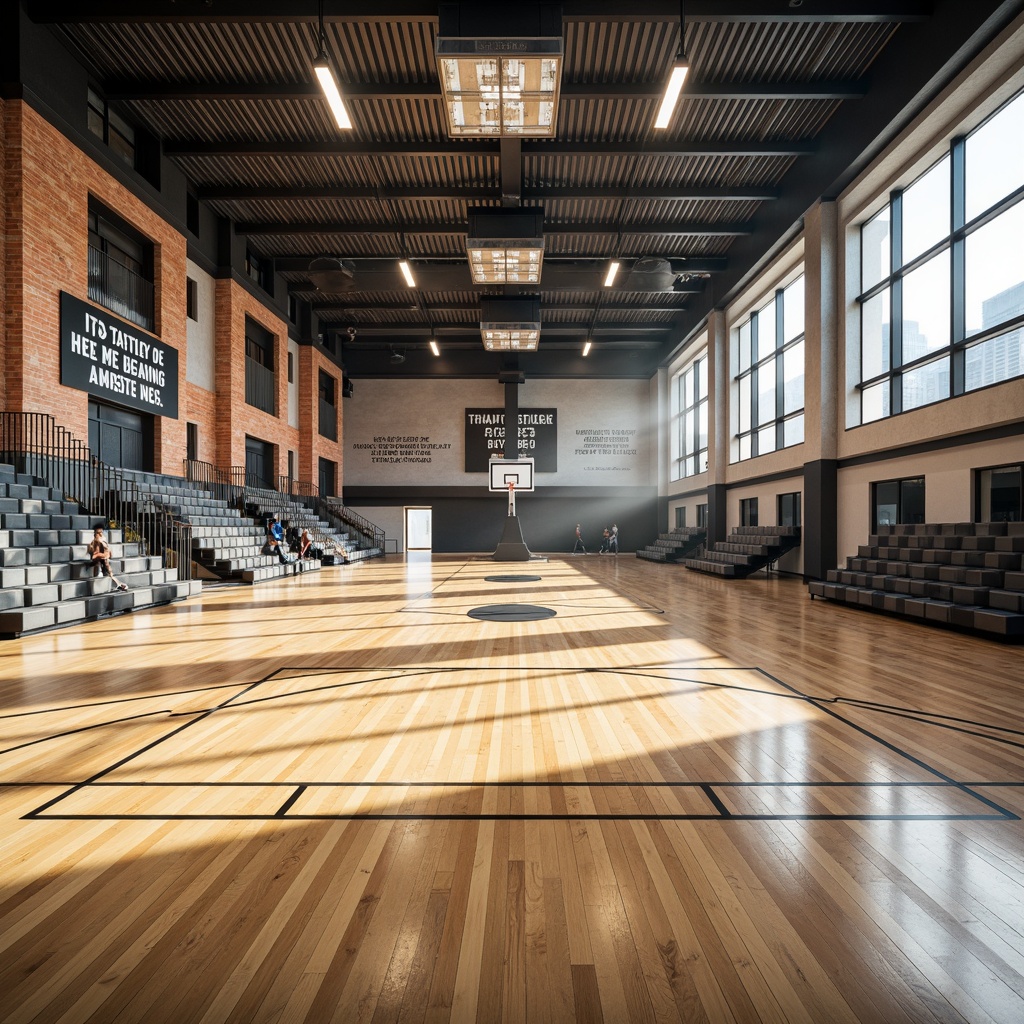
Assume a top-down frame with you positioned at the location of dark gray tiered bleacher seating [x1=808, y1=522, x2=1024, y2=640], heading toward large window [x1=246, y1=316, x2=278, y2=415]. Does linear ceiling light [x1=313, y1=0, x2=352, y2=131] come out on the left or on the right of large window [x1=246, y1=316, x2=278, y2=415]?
left

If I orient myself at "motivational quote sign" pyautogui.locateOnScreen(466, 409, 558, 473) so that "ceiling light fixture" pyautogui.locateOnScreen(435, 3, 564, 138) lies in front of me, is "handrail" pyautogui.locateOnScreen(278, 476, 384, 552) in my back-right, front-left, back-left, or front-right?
front-right

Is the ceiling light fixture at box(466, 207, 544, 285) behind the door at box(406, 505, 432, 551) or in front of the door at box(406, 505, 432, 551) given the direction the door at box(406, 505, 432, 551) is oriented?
in front

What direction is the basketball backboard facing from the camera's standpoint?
toward the camera

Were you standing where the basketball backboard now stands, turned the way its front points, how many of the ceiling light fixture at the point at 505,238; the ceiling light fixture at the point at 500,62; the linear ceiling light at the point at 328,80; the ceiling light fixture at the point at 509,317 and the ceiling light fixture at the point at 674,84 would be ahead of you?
5

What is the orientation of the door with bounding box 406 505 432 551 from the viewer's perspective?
toward the camera

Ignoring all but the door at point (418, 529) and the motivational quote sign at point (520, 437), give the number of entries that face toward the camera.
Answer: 2

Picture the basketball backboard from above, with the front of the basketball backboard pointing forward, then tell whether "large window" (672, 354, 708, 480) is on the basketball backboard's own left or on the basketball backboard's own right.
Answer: on the basketball backboard's own left

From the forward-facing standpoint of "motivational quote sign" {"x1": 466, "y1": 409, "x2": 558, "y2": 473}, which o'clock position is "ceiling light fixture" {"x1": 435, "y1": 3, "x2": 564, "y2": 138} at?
The ceiling light fixture is roughly at 12 o'clock from the motivational quote sign.

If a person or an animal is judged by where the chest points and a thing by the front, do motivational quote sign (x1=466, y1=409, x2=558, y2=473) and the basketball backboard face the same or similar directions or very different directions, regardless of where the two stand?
same or similar directions

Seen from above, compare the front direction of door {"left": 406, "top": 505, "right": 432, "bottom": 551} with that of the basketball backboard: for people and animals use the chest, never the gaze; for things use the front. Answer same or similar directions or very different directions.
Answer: same or similar directions

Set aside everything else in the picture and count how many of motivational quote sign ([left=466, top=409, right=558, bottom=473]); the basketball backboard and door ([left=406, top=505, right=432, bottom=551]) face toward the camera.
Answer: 3

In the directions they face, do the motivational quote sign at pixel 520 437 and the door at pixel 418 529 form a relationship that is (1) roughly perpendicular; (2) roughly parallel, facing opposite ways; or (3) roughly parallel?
roughly parallel

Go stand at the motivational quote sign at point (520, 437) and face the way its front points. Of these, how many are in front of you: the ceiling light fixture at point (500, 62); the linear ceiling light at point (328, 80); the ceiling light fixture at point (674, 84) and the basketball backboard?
4

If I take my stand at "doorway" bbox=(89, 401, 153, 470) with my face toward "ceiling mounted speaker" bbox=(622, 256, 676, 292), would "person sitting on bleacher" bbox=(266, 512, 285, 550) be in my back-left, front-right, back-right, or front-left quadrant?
front-left

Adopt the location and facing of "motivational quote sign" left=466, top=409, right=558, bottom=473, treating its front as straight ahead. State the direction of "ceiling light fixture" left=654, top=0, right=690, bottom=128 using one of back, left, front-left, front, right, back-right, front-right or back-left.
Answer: front
